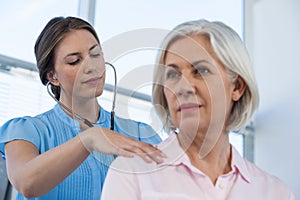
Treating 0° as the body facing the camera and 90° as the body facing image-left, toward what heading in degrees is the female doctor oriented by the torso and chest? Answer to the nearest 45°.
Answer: approximately 315°

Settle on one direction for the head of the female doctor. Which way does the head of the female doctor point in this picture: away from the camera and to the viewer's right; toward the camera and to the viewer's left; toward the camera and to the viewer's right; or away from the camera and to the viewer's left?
toward the camera and to the viewer's right

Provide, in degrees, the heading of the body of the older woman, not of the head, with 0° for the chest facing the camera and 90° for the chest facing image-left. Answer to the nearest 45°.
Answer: approximately 0°
